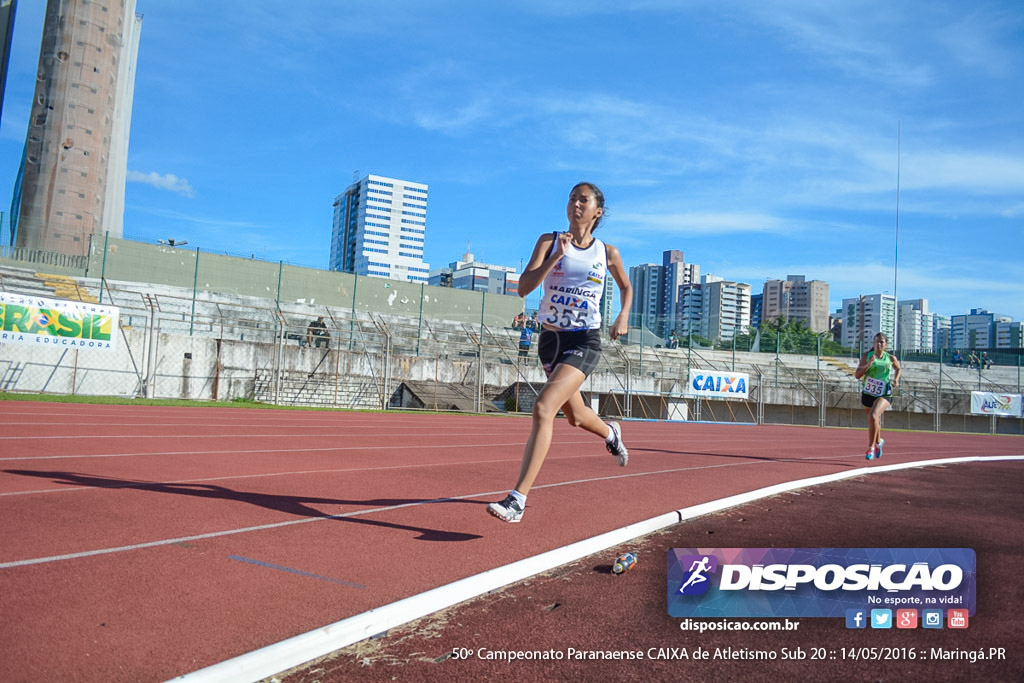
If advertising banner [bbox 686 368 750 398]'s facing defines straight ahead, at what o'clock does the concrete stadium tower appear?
The concrete stadium tower is roughly at 3 o'clock from the advertising banner.

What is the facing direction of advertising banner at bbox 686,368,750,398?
toward the camera

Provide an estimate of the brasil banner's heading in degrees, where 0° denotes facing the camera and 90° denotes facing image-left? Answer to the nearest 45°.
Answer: approximately 0°

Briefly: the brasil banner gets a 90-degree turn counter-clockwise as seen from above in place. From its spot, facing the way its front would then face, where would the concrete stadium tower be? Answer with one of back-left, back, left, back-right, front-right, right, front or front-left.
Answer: left

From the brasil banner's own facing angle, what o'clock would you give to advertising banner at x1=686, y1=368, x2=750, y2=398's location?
The advertising banner is roughly at 9 o'clock from the brasil banner.

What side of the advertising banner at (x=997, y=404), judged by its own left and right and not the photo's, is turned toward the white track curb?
front

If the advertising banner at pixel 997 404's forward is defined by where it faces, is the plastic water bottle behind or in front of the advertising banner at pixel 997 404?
in front

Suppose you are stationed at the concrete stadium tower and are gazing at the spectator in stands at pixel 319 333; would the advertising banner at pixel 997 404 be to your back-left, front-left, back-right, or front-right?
front-left

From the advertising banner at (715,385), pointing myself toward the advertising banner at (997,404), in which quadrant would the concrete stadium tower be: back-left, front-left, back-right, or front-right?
back-left

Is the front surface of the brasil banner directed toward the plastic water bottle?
yes

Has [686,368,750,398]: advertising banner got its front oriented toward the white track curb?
yes

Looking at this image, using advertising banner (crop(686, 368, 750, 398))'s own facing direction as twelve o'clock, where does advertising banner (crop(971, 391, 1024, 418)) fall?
advertising banner (crop(971, 391, 1024, 418)) is roughly at 8 o'clock from advertising banner (crop(686, 368, 750, 398)).

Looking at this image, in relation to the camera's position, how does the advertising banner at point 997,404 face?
facing the viewer

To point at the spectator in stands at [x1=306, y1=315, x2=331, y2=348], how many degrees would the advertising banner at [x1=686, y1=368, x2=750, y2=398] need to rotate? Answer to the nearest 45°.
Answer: approximately 45° to its right

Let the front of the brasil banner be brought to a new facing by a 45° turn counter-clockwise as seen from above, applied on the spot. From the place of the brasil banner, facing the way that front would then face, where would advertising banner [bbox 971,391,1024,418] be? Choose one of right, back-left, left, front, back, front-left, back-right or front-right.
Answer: front-left

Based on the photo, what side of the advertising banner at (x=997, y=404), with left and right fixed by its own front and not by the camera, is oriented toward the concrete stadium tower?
right
